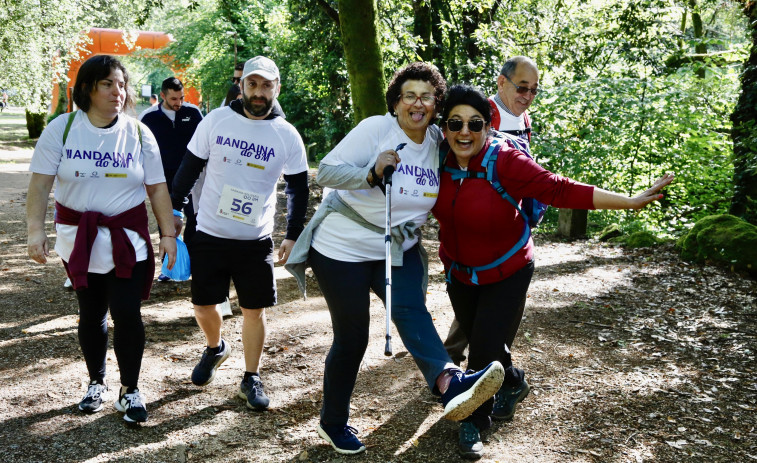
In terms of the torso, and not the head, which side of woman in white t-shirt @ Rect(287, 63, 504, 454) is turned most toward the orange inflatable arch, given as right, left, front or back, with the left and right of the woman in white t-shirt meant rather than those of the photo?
back

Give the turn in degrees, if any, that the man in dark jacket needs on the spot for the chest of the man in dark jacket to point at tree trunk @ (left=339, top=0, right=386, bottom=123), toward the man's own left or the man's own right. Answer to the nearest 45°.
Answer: approximately 90° to the man's own left

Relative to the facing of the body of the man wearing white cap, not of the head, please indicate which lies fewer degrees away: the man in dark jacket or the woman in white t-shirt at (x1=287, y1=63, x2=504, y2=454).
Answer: the woman in white t-shirt

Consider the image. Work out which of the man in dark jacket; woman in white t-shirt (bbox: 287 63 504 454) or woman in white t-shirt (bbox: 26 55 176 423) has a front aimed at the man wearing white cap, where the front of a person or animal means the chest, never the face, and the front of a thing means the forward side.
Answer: the man in dark jacket

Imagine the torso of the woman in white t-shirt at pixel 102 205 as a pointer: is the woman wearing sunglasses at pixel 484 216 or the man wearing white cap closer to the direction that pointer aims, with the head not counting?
the woman wearing sunglasses

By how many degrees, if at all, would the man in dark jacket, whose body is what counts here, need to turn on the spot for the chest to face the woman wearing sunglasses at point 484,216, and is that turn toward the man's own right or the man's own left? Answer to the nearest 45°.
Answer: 0° — they already face them

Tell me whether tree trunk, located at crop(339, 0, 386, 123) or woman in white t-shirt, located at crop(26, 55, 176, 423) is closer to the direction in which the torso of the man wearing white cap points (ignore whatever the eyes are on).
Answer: the woman in white t-shirt

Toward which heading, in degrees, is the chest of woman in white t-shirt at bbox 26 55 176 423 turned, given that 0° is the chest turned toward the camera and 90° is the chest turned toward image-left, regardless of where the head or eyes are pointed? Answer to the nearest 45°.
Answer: approximately 0°

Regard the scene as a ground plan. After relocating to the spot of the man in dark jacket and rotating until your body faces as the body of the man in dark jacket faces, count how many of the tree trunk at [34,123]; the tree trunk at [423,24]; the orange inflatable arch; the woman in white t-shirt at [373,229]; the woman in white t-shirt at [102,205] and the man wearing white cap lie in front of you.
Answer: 3

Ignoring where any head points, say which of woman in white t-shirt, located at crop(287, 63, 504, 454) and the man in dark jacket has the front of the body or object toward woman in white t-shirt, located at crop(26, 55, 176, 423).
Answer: the man in dark jacket

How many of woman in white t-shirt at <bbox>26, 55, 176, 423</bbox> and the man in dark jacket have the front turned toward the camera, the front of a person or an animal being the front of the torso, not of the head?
2

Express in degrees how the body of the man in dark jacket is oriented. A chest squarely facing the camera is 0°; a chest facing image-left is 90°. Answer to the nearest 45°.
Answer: approximately 0°

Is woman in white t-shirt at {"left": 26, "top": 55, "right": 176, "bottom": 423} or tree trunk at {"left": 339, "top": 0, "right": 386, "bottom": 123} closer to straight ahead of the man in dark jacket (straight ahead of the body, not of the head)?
the woman in white t-shirt

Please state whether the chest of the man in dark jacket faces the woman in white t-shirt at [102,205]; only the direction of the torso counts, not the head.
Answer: yes

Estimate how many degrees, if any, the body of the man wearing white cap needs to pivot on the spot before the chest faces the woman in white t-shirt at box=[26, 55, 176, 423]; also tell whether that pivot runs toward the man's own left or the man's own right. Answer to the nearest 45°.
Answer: approximately 90° to the man's own right
